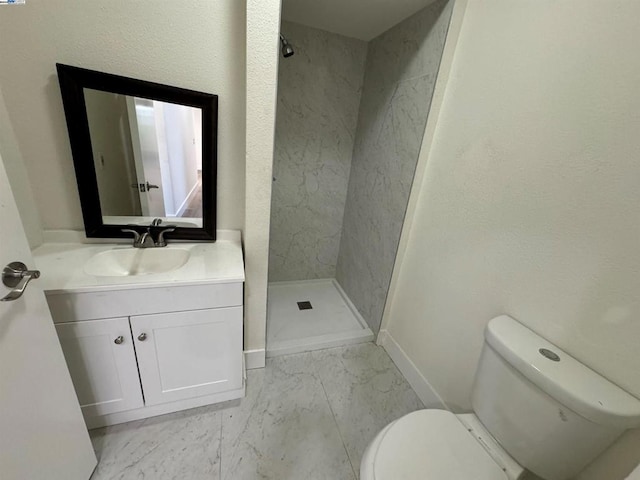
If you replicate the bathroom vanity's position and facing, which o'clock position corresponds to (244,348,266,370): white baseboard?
The white baseboard is roughly at 9 o'clock from the bathroom vanity.

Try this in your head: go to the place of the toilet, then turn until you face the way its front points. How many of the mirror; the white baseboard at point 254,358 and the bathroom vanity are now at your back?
0

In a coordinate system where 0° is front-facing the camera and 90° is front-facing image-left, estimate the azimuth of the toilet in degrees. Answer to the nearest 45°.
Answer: approximately 45°

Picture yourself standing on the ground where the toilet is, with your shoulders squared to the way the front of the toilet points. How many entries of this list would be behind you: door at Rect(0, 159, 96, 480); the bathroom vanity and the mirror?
0

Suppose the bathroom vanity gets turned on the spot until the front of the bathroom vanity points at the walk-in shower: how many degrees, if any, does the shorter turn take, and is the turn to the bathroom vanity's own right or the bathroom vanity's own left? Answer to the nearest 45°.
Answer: approximately 90° to the bathroom vanity's own left

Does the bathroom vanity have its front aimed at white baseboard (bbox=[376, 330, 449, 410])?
no

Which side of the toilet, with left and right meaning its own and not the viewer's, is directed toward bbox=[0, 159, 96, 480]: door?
front

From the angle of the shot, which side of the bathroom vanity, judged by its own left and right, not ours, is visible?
front

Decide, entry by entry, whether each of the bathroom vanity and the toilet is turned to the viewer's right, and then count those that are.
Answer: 0

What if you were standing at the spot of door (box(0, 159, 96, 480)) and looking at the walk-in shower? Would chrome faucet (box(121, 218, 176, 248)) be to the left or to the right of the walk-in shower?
left

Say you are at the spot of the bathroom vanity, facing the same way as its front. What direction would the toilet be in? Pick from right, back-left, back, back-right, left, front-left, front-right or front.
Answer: front-left

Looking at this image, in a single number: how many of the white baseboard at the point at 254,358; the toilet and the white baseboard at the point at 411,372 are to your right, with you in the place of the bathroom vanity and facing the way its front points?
0

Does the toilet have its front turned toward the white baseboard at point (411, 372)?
no

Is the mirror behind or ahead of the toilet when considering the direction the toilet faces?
ahead

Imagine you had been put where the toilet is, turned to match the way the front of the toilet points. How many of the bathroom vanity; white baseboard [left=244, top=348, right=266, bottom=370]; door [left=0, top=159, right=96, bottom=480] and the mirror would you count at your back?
0

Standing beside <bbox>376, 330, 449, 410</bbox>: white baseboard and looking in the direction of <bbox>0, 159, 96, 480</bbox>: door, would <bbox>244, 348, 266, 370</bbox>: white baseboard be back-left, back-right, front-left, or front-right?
front-right

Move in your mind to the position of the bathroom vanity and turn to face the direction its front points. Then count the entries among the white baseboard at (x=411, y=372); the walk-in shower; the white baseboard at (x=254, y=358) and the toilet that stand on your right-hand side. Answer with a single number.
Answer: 0
